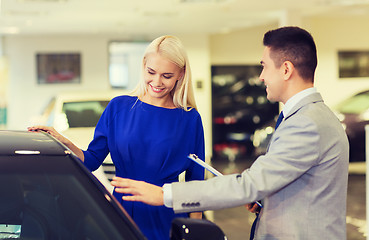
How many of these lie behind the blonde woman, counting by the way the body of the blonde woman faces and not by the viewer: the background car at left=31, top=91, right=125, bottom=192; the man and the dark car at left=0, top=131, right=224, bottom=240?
1

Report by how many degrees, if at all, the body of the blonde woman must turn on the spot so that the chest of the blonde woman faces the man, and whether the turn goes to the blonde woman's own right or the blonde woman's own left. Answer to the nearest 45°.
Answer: approximately 45° to the blonde woman's own left

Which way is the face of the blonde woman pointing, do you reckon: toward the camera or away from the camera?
toward the camera

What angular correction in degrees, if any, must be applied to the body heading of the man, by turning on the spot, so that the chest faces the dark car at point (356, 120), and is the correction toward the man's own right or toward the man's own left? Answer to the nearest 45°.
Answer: approximately 45° to the man's own right

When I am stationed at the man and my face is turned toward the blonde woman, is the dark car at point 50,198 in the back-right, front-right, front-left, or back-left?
front-left

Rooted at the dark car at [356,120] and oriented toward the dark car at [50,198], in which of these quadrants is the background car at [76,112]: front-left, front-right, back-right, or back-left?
front-right

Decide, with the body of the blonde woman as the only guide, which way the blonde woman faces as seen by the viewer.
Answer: toward the camera

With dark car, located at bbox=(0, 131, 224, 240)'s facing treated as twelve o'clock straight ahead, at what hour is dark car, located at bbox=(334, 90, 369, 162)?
dark car, located at bbox=(334, 90, 369, 162) is roughly at 7 o'clock from dark car, located at bbox=(0, 131, 224, 240).

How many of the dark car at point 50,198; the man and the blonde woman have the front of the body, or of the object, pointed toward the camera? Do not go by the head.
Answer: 2

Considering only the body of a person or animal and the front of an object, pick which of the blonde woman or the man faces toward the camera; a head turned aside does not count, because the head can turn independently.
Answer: the blonde woman

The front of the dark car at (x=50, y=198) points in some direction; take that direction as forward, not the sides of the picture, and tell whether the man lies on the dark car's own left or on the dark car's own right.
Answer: on the dark car's own left

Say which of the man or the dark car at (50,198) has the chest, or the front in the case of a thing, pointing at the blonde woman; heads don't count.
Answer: the man

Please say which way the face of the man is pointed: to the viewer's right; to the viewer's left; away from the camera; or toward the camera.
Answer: to the viewer's left

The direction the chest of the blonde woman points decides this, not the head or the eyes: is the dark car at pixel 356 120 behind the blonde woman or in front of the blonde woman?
behind

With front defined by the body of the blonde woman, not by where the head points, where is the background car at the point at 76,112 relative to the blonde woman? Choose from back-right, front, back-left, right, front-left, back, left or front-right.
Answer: back

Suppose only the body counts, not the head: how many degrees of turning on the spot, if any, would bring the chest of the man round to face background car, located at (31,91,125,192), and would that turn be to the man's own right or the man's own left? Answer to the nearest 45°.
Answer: approximately 45° to the man's own right
